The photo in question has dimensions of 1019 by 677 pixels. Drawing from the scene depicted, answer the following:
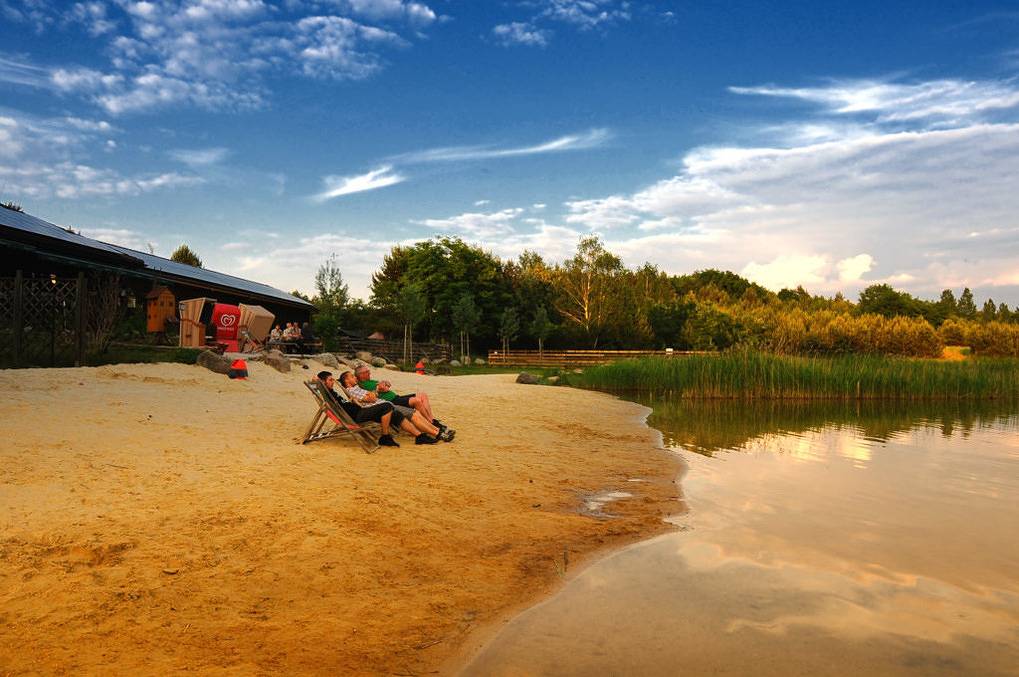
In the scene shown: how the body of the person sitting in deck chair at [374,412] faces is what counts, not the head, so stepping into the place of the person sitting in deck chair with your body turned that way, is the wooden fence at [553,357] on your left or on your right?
on your left

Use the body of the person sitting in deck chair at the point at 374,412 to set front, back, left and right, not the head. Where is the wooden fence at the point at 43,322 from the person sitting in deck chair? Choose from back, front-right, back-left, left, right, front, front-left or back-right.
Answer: back-left

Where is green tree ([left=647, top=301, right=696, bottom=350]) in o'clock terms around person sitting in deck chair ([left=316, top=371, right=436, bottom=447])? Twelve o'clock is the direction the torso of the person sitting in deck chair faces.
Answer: The green tree is roughly at 10 o'clock from the person sitting in deck chair.

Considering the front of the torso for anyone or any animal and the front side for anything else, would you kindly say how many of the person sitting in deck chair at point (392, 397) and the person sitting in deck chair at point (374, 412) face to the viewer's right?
2

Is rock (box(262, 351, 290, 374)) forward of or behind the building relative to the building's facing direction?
forward

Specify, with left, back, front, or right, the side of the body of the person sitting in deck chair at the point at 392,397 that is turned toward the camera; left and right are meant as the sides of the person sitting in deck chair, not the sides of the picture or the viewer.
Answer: right

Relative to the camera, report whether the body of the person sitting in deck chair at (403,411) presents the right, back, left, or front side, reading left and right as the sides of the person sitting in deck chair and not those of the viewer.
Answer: right

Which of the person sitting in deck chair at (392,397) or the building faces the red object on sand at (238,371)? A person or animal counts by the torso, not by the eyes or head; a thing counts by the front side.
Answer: the building

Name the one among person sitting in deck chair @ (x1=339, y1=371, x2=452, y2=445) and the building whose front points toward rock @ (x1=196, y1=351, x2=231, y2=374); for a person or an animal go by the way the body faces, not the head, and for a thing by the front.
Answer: the building

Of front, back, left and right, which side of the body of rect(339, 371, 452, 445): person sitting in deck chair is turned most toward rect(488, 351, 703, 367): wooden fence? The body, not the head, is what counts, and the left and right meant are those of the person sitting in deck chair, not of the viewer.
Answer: left

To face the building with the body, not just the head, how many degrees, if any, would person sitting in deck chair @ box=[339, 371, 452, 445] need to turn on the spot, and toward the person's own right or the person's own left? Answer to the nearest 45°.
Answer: approximately 135° to the person's own left

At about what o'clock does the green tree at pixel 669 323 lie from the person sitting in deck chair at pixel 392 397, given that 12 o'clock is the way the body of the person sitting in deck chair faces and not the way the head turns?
The green tree is roughly at 10 o'clock from the person sitting in deck chair.

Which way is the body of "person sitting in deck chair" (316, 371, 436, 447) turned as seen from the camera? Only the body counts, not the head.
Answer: to the viewer's right
